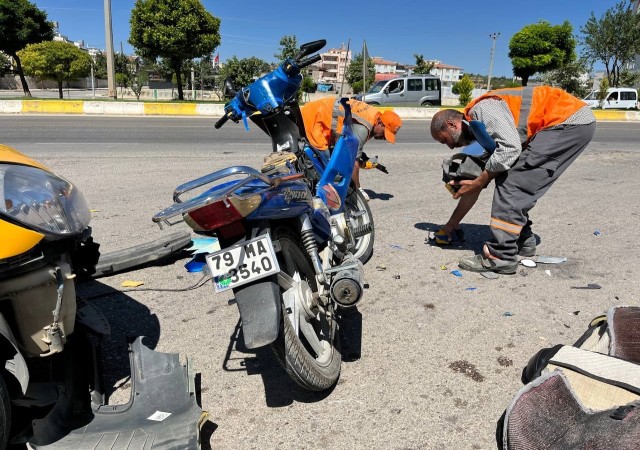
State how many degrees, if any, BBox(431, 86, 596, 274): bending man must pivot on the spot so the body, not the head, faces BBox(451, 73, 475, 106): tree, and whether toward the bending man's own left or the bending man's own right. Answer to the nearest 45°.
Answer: approximately 90° to the bending man's own right

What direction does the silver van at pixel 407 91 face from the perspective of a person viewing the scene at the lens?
facing to the left of the viewer

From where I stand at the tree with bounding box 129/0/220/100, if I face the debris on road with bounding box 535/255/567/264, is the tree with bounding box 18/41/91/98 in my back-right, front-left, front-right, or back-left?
back-right

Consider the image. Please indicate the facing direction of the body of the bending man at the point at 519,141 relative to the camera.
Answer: to the viewer's left

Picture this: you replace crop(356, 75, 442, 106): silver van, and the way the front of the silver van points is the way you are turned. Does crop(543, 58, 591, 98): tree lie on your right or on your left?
on your right

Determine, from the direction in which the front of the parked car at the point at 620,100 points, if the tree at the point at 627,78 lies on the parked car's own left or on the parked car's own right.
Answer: on the parked car's own right

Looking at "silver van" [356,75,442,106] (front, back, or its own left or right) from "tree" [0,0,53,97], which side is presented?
front

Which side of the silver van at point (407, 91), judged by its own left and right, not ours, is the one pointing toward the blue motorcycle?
left

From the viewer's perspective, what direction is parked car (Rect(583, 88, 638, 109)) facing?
to the viewer's left

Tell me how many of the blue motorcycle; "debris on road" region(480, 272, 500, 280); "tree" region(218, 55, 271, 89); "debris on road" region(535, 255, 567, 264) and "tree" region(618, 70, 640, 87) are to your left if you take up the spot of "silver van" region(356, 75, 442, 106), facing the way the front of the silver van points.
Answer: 3

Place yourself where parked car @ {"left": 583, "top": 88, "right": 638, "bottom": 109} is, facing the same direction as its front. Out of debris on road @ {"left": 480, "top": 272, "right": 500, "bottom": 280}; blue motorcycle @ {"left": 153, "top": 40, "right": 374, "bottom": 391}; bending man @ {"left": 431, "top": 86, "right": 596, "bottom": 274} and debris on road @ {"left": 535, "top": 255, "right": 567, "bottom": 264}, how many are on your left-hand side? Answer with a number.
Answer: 4

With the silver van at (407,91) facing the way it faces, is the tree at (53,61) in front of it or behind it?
in front
